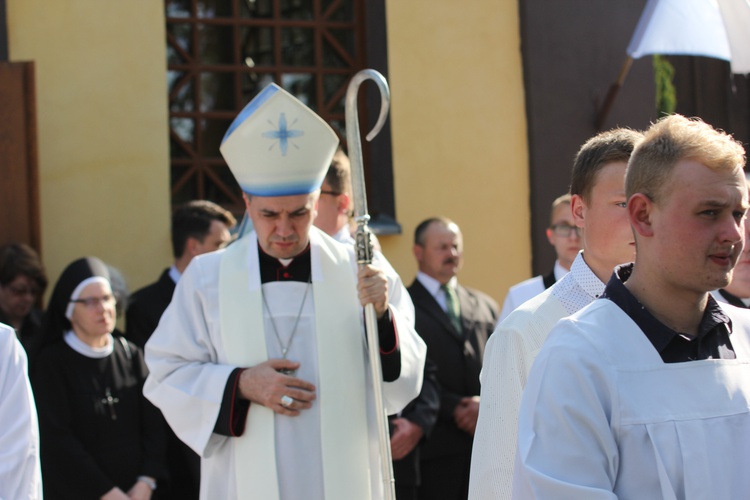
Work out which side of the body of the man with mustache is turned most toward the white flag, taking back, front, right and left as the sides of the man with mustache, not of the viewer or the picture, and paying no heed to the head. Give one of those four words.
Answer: left

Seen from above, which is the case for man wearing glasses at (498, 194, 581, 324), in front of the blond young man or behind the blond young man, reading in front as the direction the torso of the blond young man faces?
behind

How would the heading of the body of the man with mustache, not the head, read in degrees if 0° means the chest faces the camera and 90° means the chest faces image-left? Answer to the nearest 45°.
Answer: approximately 315°

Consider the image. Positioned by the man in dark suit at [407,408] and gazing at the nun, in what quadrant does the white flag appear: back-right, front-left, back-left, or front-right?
back-right
